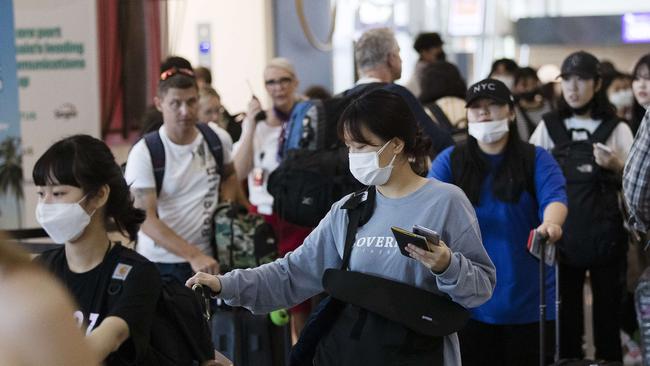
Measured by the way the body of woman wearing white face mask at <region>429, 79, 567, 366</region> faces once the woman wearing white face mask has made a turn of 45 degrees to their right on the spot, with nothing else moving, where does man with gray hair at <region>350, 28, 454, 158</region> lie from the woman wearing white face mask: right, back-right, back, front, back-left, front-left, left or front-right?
right

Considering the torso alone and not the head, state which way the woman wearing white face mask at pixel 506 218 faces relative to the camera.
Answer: toward the camera

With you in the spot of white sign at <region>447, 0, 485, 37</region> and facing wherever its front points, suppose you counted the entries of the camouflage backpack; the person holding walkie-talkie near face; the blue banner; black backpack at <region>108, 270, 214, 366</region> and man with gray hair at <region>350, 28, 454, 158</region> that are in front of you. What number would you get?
5

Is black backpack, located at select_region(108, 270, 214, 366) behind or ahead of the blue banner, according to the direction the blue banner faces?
ahead

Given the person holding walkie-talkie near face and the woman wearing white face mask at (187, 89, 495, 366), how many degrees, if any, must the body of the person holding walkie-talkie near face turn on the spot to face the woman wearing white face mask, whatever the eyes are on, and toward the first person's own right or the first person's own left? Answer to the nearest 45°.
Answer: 0° — they already face them

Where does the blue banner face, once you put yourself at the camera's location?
facing the viewer

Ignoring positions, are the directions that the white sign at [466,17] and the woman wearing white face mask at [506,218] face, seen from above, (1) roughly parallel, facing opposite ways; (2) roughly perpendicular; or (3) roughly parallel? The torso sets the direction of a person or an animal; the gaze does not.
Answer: roughly parallel

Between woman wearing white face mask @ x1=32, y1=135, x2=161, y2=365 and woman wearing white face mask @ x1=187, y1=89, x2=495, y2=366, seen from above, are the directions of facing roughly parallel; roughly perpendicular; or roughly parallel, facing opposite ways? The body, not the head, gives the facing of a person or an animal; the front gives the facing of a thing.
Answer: roughly parallel

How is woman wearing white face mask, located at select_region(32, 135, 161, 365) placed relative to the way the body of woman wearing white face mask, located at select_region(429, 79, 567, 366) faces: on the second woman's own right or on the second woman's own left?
on the second woman's own right

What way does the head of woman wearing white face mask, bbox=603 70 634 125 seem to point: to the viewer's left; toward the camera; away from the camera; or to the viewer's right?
toward the camera

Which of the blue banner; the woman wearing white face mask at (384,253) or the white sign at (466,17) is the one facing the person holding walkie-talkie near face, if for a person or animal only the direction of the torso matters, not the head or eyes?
the white sign

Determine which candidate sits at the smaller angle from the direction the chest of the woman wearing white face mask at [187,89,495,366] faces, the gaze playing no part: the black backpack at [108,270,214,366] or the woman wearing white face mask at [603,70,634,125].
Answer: the black backpack

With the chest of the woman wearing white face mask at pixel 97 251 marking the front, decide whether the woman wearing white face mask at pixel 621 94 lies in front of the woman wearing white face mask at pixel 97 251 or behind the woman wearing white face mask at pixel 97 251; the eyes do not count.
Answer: behind
